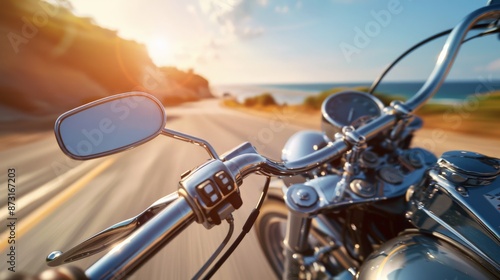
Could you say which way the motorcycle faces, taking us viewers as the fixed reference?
facing away from the viewer and to the left of the viewer
